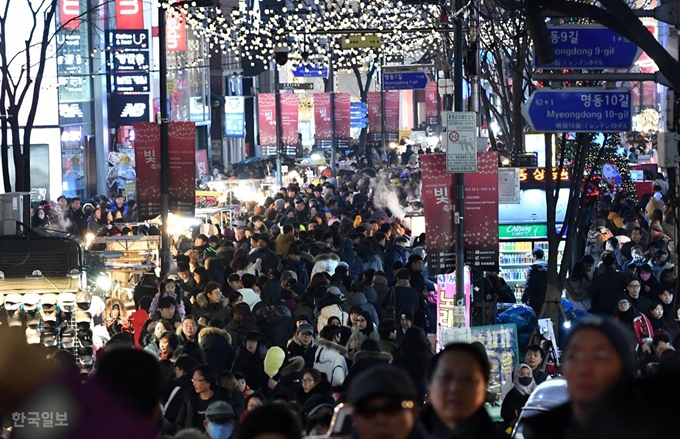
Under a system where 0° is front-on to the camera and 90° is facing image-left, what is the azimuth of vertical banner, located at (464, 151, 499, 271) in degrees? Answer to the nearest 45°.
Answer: approximately 0°

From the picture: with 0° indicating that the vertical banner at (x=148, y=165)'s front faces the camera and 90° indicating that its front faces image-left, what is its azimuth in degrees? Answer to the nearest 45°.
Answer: approximately 0°

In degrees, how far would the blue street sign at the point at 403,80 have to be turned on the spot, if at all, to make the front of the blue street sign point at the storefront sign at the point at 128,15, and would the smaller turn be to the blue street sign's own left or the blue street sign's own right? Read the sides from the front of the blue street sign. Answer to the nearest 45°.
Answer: approximately 45° to the blue street sign's own right
